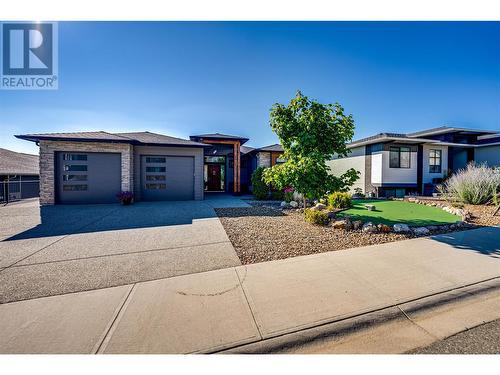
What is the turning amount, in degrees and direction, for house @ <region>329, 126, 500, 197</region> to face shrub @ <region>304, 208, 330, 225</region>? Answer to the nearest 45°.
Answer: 0° — it already faces it

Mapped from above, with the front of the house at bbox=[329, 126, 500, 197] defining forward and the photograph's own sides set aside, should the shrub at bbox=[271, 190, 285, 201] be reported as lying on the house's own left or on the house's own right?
on the house's own right

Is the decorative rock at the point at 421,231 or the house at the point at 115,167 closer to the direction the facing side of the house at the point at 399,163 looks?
the decorative rock

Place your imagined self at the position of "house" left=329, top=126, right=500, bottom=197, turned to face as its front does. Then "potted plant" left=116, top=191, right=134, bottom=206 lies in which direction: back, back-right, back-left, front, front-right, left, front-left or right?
front-right

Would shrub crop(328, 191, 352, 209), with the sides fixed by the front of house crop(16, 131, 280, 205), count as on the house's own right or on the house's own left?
on the house's own left

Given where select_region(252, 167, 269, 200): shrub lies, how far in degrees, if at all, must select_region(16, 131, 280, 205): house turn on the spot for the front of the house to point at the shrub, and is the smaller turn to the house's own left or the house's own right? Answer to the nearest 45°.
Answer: approximately 90° to the house's own left

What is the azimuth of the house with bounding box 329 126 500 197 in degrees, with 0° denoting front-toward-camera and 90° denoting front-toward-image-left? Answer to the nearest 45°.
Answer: approximately 0°

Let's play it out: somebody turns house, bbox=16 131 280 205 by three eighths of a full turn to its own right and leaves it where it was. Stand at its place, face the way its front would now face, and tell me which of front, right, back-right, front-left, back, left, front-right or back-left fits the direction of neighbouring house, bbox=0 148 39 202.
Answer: front

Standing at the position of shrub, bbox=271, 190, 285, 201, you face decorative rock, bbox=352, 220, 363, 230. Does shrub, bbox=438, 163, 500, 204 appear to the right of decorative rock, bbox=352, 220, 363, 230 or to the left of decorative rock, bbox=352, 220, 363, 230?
left

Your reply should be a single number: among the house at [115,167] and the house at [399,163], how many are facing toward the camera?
2

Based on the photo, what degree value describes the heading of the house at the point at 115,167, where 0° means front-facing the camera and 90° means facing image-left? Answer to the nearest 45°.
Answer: approximately 0°
